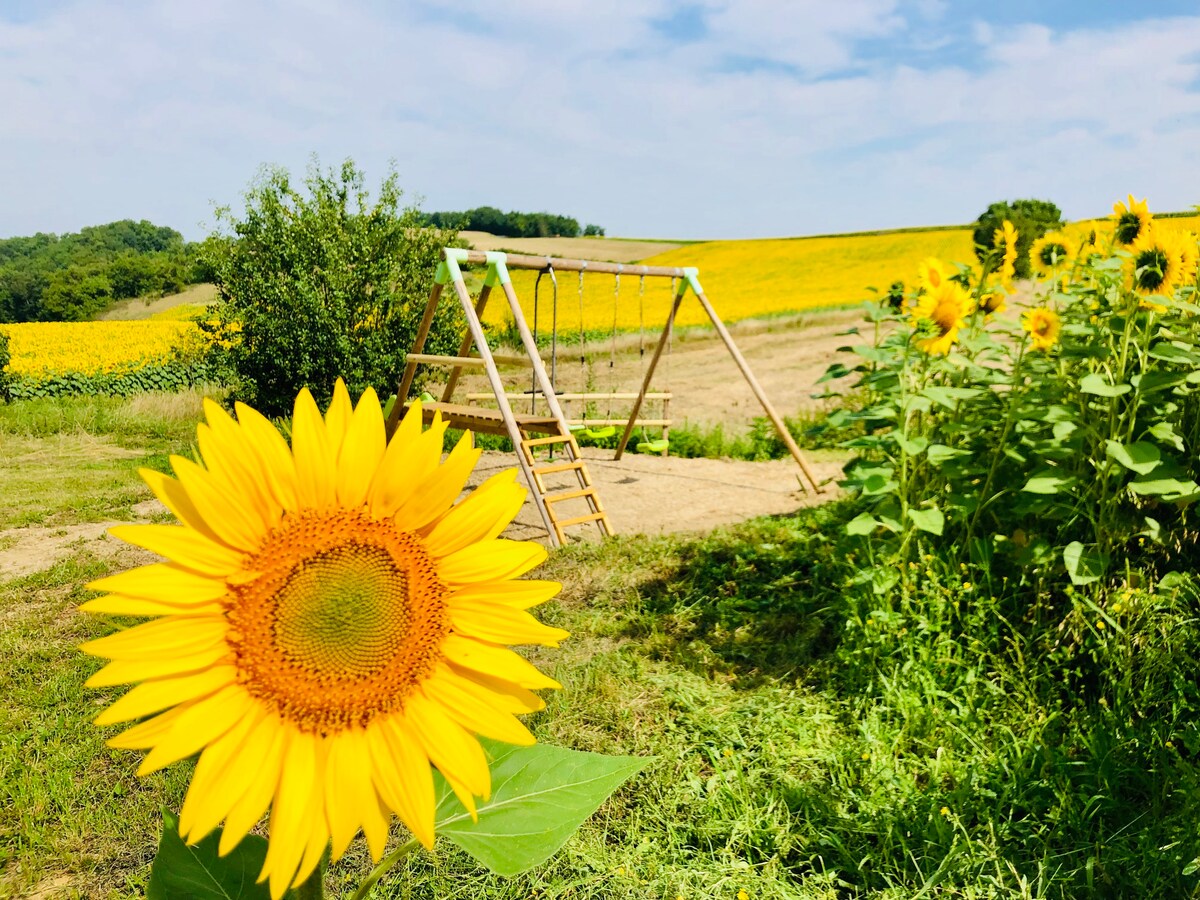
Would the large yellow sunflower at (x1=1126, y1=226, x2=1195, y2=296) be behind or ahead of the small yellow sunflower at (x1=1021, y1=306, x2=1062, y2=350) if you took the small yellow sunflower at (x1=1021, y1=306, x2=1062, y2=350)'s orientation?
ahead

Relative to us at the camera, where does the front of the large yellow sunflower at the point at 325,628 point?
facing the viewer

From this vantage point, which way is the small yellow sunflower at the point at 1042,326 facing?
toward the camera

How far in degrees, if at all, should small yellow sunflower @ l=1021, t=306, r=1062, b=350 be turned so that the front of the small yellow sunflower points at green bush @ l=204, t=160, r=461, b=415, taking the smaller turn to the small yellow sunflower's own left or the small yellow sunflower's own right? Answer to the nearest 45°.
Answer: approximately 135° to the small yellow sunflower's own right

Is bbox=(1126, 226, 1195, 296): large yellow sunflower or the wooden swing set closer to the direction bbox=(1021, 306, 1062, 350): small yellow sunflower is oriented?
the large yellow sunflower

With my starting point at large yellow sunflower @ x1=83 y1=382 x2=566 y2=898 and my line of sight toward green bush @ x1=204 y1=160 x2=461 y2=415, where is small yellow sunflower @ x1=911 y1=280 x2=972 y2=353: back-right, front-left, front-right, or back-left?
front-right

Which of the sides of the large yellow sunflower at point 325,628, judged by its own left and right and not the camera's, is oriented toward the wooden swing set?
back

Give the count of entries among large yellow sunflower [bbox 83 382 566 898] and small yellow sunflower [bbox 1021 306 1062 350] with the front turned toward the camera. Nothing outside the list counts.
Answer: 2

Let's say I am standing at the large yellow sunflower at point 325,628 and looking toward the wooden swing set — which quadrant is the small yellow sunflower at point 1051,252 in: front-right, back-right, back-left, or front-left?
front-right

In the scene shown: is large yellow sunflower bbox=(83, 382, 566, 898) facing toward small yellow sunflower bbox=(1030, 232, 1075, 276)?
no
